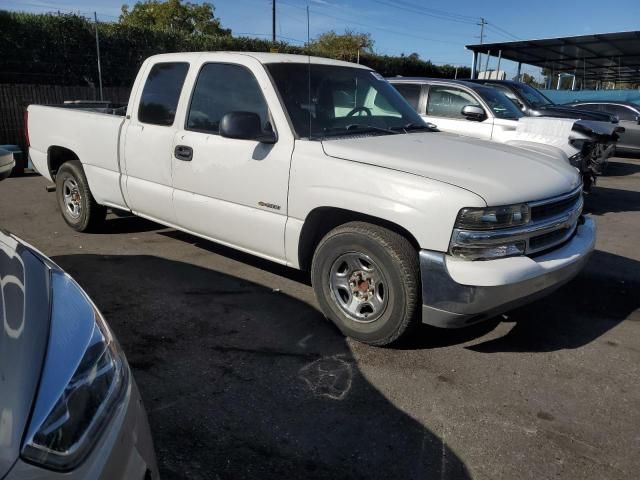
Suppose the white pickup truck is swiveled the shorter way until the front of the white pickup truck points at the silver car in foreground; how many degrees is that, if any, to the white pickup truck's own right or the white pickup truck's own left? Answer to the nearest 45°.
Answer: approximately 45° to the white pickup truck's own right

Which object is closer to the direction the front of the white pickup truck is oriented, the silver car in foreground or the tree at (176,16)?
the silver car in foreground

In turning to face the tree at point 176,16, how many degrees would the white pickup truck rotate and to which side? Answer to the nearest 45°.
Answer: approximately 135° to its left

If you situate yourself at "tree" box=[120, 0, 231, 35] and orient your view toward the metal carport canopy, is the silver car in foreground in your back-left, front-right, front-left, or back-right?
front-right

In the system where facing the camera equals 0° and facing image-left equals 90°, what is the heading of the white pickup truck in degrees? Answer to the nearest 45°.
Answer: approximately 315°

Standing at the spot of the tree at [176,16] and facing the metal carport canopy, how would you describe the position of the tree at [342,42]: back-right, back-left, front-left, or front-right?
front-left

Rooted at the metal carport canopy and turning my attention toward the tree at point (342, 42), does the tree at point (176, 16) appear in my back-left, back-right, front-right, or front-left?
front-left

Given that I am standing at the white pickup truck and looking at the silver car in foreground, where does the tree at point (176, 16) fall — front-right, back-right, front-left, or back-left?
back-right

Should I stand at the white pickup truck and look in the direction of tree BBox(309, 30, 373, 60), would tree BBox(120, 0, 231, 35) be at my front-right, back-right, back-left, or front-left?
front-left

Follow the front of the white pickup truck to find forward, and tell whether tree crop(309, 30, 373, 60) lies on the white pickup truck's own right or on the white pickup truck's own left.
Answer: on the white pickup truck's own left

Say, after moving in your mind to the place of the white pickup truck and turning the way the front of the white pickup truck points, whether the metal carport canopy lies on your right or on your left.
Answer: on your left
